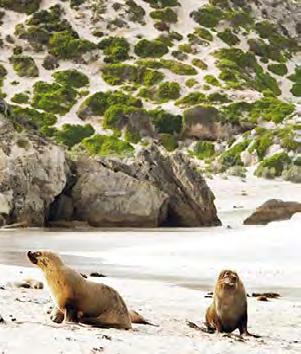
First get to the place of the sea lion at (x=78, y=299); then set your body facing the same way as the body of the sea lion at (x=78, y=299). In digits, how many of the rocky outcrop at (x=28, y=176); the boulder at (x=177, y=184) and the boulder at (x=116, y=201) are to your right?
3

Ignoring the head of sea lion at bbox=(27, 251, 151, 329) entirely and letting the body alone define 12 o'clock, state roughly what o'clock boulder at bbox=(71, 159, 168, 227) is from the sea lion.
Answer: The boulder is roughly at 3 o'clock from the sea lion.

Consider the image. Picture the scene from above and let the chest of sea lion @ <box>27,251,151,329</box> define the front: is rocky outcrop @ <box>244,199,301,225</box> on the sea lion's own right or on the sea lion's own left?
on the sea lion's own right

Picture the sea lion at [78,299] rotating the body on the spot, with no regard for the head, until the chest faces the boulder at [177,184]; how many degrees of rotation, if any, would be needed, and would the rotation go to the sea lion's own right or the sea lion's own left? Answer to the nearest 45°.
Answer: approximately 90° to the sea lion's own right

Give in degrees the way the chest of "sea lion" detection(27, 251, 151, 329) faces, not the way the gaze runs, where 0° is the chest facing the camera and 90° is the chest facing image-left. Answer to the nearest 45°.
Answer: approximately 90°

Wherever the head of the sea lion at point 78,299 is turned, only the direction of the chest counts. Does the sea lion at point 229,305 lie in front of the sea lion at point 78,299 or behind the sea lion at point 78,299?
behind

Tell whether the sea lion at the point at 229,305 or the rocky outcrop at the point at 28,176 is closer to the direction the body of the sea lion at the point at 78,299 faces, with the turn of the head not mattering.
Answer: the rocky outcrop

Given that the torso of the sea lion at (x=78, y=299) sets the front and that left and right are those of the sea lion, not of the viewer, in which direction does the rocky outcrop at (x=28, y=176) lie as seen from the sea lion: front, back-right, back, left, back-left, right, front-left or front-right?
right
